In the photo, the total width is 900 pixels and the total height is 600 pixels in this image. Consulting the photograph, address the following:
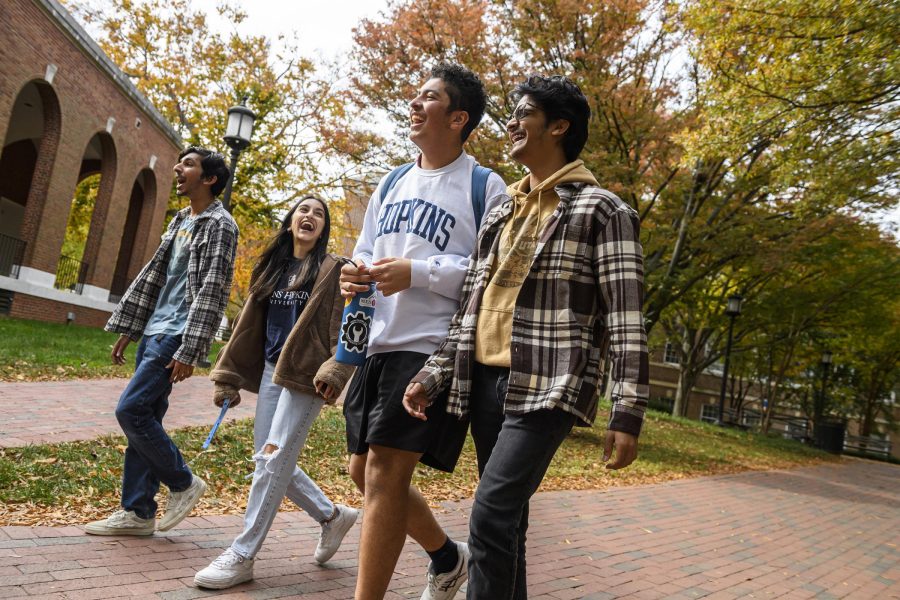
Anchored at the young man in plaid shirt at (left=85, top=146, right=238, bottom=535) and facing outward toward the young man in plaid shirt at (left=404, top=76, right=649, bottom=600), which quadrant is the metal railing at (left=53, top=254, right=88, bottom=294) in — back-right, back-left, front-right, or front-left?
back-left

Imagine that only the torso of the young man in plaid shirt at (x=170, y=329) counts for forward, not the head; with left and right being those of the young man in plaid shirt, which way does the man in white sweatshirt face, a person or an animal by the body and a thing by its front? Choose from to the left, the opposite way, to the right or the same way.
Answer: the same way

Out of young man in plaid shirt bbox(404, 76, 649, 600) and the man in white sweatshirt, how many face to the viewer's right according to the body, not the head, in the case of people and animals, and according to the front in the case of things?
0

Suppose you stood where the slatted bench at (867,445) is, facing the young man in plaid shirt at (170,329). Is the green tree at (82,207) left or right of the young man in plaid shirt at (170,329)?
right

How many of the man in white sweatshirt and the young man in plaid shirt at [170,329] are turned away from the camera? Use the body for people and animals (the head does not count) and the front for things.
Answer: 0

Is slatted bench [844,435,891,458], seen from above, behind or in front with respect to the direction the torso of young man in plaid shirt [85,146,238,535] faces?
behind

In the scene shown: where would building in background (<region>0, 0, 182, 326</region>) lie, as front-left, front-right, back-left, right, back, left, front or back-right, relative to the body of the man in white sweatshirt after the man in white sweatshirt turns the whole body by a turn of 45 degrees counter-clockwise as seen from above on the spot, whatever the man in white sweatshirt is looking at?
back-right

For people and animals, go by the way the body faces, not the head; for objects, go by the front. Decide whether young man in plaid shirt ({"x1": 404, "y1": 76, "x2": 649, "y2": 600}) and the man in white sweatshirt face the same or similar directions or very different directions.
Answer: same or similar directions

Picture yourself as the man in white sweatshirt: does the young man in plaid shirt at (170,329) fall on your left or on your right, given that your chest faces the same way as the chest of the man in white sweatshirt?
on your right

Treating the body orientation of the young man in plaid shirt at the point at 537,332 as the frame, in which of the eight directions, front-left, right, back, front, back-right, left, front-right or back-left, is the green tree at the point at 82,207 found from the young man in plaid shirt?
right

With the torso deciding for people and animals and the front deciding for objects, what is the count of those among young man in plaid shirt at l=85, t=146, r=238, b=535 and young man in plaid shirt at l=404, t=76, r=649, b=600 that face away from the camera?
0

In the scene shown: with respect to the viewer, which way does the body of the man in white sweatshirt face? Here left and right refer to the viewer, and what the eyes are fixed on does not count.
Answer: facing the viewer and to the left of the viewer

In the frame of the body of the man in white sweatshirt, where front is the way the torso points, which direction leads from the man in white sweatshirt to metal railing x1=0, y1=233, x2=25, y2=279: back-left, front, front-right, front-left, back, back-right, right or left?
right

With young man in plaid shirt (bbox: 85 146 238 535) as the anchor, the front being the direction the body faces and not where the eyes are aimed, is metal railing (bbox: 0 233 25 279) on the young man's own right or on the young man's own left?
on the young man's own right

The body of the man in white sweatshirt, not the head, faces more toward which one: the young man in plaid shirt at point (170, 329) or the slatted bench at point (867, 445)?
the young man in plaid shirt
